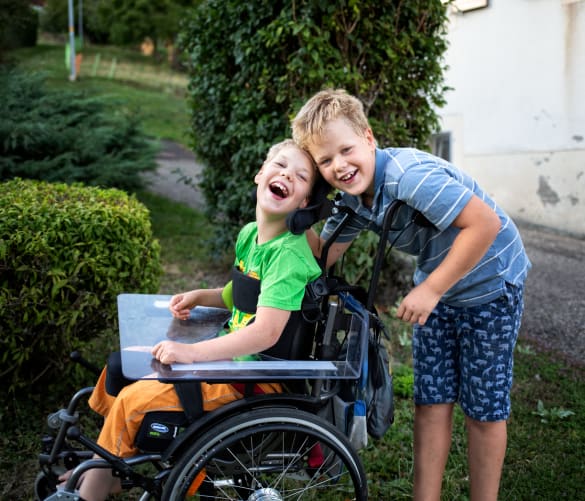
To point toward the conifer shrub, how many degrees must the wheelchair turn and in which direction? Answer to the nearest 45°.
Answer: approximately 90° to its right

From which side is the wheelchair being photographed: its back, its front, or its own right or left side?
left

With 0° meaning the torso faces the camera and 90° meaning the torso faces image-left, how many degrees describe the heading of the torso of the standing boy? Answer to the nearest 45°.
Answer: approximately 45°

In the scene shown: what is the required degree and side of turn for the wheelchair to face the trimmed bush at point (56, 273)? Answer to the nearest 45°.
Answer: approximately 45° to its right

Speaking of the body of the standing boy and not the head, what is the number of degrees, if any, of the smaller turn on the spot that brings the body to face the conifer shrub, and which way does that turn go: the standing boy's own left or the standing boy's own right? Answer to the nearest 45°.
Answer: approximately 90° to the standing boy's own right
